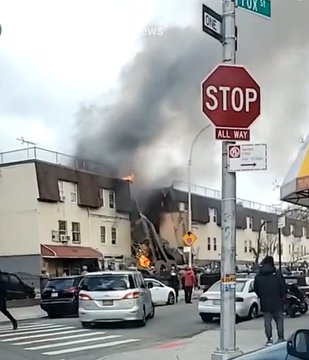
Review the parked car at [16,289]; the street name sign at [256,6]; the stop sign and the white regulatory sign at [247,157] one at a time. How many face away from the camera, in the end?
0

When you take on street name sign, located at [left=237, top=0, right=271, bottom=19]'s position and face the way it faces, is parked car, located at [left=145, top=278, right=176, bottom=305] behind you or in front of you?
behind

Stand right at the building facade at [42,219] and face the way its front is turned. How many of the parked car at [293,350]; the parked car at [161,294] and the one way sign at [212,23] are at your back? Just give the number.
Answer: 0

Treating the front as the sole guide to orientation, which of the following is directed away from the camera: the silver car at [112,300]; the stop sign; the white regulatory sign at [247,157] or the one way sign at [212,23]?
the silver car

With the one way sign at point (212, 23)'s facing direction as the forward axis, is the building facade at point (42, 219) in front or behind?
behind

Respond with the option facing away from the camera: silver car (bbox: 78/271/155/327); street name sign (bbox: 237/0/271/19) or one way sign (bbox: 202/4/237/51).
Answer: the silver car

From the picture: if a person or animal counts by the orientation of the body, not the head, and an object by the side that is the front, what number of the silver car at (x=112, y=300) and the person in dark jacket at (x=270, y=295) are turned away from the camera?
2

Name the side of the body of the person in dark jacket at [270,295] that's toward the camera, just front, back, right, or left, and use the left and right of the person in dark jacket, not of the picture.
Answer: back

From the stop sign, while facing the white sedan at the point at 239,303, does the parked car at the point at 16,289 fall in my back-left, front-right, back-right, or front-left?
front-left

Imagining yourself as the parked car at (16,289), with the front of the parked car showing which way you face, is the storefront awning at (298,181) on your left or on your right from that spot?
on your right

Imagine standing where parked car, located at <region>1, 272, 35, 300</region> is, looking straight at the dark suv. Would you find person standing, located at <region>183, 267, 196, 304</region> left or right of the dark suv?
left

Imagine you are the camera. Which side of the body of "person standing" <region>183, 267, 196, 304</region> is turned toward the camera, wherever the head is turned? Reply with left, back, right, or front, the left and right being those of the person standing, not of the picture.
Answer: back

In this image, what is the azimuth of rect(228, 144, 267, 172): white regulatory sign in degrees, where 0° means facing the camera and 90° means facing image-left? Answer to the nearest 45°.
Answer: approximately 0°

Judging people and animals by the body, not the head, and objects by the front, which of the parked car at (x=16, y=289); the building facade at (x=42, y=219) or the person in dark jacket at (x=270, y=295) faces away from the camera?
the person in dark jacket

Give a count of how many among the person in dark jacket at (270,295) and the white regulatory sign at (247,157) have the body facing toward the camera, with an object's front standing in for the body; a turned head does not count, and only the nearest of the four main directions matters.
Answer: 1
